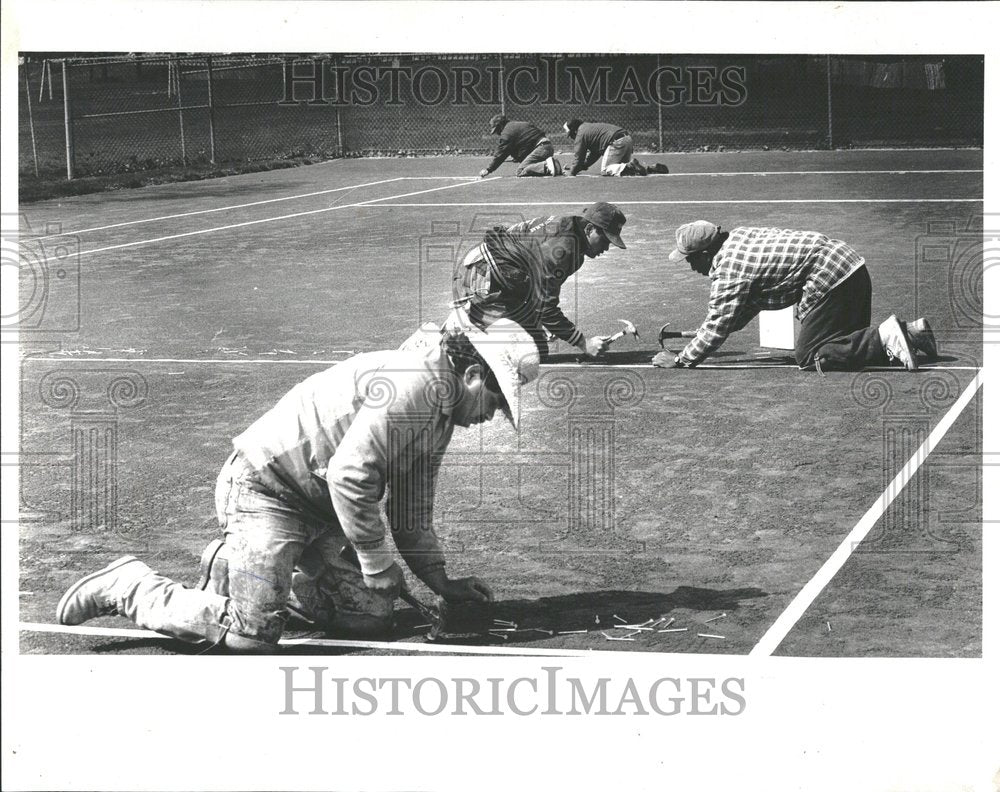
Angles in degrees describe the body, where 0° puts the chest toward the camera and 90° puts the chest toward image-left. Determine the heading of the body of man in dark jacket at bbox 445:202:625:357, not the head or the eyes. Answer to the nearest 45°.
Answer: approximately 270°

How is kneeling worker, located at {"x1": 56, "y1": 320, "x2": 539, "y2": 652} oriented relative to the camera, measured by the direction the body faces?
to the viewer's right

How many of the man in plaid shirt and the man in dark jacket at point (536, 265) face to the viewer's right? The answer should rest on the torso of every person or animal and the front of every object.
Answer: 1

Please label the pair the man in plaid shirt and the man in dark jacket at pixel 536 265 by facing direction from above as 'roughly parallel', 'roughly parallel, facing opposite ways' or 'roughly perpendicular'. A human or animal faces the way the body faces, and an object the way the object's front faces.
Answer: roughly parallel, facing opposite ways

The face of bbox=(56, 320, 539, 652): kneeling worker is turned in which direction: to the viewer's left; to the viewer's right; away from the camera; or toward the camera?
to the viewer's right

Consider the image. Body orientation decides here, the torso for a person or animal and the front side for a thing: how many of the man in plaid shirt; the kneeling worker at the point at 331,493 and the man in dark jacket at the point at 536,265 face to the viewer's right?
2

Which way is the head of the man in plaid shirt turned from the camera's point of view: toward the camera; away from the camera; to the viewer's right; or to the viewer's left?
to the viewer's left

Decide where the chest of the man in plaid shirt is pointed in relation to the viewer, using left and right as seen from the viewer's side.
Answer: facing to the left of the viewer

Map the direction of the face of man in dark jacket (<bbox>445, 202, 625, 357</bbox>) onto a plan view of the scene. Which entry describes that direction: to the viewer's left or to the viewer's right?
to the viewer's right

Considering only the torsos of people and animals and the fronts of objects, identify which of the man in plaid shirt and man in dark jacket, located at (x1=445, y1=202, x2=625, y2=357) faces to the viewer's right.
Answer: the man in dark jacket

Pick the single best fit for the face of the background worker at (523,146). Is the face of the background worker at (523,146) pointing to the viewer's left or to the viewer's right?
to the viewer's left

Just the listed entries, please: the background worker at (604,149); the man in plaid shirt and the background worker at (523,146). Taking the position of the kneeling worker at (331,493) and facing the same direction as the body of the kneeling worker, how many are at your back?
0

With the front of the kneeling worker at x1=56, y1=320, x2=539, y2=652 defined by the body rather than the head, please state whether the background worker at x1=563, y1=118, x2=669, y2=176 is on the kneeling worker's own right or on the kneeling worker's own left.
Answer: on the kneeling worker's own left
